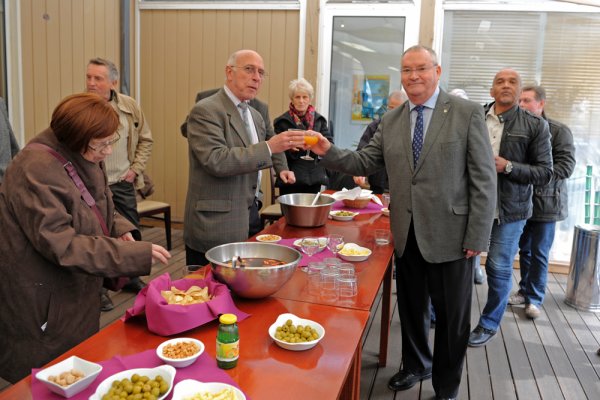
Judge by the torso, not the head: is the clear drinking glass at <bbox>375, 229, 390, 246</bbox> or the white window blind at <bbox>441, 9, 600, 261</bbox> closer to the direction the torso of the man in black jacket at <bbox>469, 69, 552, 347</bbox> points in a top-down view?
the clear drinking glass

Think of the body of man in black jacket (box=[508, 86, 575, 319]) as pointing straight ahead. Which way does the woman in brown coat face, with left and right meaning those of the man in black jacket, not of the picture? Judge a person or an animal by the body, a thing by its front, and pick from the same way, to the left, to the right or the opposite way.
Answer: the opposite way

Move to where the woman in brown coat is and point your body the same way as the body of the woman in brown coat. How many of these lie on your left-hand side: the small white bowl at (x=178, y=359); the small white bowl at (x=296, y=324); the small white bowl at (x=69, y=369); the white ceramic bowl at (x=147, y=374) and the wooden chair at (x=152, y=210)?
1

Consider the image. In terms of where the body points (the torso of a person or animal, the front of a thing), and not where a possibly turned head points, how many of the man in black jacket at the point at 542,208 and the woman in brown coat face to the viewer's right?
1

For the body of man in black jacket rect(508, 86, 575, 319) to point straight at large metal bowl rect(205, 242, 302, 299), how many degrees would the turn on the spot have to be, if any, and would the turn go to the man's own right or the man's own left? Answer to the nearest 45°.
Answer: approximately 45° to the man's own left

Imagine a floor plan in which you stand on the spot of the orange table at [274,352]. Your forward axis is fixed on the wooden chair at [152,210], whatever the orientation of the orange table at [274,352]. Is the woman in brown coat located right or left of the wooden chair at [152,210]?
left

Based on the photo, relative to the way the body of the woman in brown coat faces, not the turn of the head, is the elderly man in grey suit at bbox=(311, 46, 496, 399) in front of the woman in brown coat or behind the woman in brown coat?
in front

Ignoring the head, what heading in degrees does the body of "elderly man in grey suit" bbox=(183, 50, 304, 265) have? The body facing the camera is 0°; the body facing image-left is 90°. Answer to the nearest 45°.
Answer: approximately 315°

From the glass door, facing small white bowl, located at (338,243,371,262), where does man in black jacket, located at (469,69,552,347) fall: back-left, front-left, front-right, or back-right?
front-left

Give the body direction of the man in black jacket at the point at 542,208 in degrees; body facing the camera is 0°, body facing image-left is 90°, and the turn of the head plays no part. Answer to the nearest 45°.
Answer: approximately 45°

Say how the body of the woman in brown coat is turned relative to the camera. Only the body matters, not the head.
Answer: to the viewer's right

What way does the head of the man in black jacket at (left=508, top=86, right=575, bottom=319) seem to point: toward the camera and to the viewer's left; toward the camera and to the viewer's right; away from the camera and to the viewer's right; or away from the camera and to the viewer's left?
toward the camera and to the viewer's left

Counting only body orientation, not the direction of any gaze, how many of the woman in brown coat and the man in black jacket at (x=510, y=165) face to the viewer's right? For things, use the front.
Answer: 1

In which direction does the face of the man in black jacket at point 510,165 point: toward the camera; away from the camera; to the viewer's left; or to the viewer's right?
toward the camera

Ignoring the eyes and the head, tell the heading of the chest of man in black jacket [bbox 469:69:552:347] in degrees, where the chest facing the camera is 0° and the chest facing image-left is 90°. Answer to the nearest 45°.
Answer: approximately 45°
